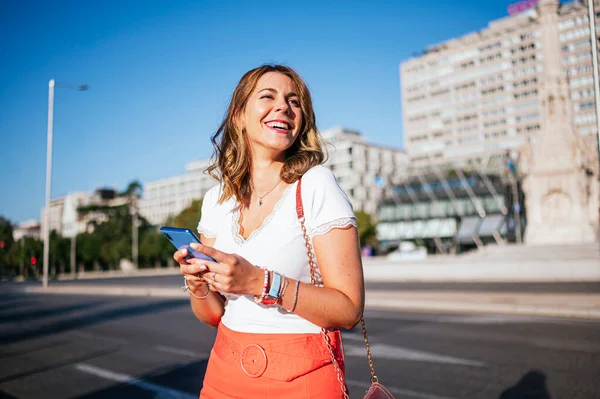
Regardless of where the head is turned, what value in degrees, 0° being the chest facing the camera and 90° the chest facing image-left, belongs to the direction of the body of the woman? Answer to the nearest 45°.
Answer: approximately 45°

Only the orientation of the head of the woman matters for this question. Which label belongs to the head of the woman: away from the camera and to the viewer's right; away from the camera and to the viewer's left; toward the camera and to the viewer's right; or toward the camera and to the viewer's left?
toward the camera and to the viewer's right

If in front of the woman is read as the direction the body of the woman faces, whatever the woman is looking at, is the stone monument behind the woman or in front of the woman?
behind
